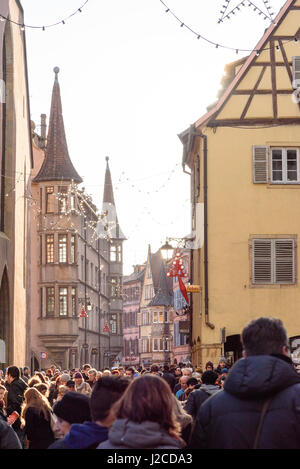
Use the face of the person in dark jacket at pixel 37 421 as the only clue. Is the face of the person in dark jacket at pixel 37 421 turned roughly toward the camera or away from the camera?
away from the camera

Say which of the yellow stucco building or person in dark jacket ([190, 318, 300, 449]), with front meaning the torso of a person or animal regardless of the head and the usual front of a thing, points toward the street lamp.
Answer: the person in dark jacket

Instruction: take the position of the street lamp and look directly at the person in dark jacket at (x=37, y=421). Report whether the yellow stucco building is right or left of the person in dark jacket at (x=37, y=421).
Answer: left

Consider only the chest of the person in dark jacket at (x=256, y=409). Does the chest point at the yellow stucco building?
yes

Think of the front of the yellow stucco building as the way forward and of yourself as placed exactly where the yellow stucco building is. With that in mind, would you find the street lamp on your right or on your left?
on your right

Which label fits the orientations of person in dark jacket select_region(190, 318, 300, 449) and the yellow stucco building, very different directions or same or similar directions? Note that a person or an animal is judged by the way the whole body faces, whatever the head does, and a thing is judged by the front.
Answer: very different directions

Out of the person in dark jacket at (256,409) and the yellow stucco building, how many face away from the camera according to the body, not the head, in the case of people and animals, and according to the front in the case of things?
1

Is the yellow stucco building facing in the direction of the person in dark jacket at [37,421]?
yes

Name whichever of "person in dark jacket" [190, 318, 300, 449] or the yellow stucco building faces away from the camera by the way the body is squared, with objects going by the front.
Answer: the person in dark jacket

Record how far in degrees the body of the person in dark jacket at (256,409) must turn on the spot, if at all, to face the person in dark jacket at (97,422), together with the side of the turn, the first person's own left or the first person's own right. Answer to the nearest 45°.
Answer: approximately 45° to the first person's own left

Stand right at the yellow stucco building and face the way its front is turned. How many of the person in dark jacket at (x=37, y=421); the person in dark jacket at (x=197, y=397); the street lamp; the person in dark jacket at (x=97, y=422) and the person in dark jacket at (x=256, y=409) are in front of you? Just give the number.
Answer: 4

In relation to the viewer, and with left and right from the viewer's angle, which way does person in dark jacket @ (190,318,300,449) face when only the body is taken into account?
facing away from the viewer
